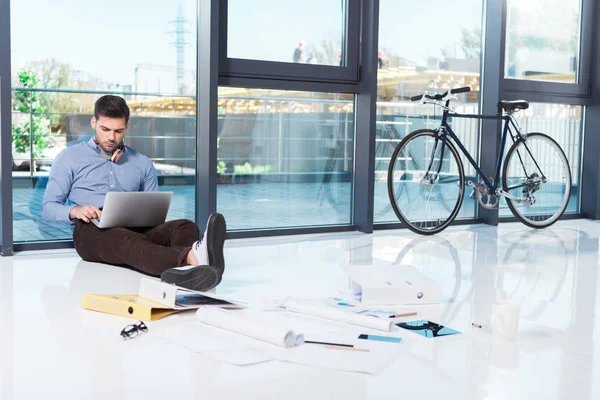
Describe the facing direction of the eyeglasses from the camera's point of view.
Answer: facing the viewer and to the right of the viewer

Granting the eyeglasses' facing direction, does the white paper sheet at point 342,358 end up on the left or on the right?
on its left

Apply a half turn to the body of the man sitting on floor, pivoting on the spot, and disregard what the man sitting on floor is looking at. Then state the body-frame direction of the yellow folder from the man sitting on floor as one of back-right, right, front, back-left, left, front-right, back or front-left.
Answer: back-left

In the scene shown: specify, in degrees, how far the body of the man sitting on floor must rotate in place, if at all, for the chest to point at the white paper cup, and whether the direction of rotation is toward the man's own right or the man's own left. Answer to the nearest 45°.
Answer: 0° — they already face it

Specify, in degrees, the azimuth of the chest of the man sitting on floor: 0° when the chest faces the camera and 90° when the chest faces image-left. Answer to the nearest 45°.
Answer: approximately 315°

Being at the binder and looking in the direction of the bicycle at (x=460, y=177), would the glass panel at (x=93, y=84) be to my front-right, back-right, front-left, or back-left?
front-left

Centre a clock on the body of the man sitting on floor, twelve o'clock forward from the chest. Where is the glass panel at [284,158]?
The glass panel is roughly at 9 o'clock from the man sitting on floor.

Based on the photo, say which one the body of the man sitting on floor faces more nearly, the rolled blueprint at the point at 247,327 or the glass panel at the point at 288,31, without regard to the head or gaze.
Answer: the rolled blueprint

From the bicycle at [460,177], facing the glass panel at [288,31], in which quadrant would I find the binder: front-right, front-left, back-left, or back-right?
front-left

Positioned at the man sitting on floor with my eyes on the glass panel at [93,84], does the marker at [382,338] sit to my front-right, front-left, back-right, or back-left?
back-right

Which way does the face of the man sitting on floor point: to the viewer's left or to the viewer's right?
to the viewer's right

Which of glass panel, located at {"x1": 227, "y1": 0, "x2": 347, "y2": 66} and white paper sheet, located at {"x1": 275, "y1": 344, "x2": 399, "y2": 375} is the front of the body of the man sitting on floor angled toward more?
the white paper sheet
